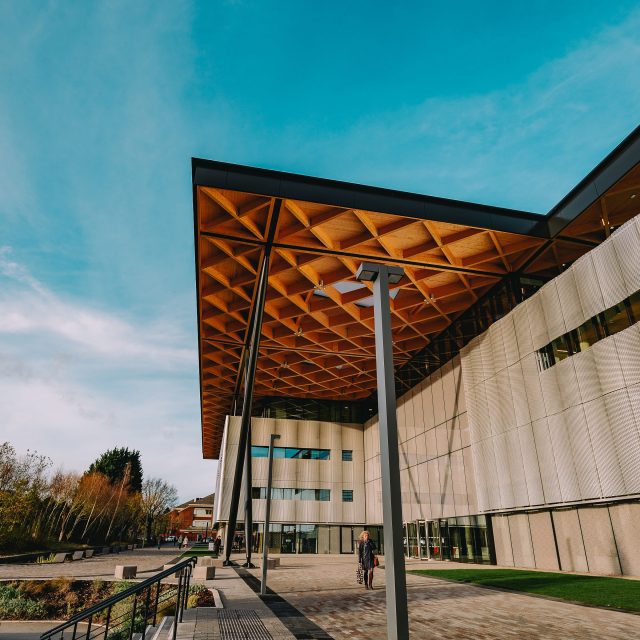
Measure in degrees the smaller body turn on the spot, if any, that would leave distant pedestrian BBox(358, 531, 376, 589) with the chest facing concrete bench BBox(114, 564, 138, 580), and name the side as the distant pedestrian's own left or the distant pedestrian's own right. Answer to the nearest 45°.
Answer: approximately 90° to the distant pedestrian's own right

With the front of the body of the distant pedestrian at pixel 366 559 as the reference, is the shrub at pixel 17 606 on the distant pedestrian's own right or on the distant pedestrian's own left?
on the distant pedestrian's own right

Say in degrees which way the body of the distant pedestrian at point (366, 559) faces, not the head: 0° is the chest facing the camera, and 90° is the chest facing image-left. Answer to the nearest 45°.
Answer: approximately 0°

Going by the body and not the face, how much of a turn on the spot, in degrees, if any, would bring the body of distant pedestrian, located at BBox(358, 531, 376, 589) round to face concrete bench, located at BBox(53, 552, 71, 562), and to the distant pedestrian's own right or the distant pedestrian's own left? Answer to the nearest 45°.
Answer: approximately 135° to the distant pedestrian's own right

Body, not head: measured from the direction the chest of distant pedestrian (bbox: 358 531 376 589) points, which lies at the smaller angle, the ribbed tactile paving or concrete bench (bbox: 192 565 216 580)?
the ribbed tactile paving

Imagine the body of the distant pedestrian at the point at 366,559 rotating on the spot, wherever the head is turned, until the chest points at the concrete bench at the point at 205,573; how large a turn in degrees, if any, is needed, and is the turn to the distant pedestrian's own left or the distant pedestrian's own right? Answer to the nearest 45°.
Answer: approximately 135° to the distant pedestrian's own right

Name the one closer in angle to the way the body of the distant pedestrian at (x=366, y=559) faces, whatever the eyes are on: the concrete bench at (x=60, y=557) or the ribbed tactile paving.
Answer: the ribbed tactile paving
